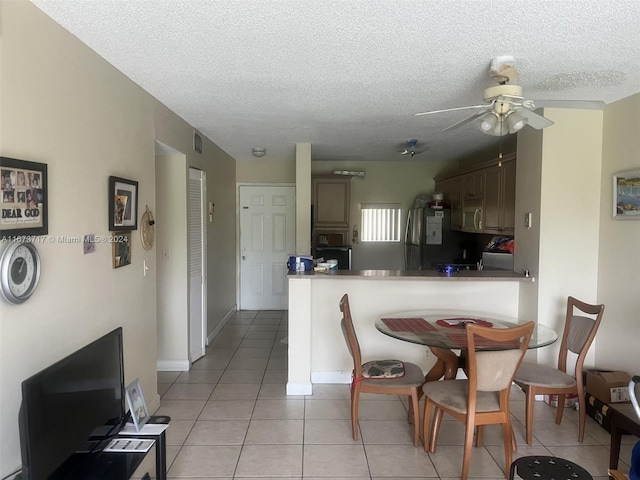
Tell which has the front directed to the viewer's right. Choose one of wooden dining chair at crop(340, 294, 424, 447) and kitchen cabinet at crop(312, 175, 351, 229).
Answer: the wooden dining chair

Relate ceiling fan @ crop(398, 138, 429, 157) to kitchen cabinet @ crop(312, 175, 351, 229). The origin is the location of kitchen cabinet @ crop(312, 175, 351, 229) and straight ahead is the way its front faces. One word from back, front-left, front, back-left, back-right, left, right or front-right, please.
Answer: front-left

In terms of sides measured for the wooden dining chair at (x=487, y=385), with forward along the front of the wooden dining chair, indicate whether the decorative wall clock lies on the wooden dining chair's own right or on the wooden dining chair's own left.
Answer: on the wooden dining chair's own left

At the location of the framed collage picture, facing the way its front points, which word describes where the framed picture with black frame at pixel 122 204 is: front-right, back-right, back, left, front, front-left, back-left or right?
left

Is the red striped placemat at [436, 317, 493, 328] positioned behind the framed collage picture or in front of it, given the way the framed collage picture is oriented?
in front

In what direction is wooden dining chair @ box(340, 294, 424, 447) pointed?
to the viewer's right

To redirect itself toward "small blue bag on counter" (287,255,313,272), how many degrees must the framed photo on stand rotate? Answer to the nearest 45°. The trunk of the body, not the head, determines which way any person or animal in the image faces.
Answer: approximately 90° to its left

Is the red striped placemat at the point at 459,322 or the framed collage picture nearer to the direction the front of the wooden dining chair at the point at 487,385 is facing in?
the red striped placemat

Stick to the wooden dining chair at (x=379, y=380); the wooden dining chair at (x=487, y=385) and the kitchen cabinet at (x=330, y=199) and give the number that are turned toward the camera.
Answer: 1

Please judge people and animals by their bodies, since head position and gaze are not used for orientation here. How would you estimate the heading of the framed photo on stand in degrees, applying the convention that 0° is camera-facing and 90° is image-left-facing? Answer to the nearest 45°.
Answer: approximately 315°

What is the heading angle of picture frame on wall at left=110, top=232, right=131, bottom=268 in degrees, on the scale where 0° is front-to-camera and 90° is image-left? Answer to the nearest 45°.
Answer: approximately 315°

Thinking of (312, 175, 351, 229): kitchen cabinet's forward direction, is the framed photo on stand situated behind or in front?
in front

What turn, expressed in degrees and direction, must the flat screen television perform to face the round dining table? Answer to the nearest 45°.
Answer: approximately 45° to its left

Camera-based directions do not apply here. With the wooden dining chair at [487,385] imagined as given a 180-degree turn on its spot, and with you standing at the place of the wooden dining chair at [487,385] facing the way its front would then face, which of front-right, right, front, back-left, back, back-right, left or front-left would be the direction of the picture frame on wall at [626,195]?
left

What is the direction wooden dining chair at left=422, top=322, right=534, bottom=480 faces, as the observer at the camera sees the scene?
facing away from the viewer and to the left of the viewer

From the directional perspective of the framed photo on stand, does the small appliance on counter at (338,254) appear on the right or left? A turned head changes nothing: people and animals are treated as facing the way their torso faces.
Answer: on its left

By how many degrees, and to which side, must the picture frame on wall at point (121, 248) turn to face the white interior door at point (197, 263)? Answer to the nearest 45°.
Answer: approximately 90° to its left
